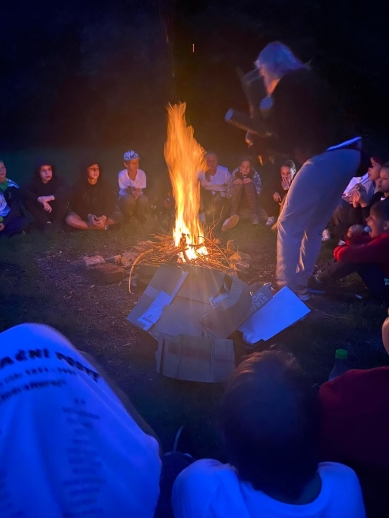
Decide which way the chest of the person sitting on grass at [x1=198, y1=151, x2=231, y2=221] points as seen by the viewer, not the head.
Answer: toward the camera

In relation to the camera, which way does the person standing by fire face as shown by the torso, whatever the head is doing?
to the viewer's left

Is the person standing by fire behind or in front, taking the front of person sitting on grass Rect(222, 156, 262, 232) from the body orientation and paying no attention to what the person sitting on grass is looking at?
in front

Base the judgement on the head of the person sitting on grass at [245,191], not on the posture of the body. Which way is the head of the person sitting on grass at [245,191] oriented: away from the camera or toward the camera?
toward the camera

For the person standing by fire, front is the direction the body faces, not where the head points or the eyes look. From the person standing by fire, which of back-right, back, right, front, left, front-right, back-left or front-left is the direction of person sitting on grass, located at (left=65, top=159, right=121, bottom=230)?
front-right

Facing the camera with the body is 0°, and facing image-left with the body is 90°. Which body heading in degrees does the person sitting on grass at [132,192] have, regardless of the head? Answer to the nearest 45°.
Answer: approximately 0°

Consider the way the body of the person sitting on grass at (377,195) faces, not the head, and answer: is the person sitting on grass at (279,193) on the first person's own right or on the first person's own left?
on the first person's own right

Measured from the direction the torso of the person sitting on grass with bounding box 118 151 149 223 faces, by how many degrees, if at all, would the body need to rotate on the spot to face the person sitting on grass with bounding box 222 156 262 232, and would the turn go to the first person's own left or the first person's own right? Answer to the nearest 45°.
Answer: approximately 90° to the first person's own left

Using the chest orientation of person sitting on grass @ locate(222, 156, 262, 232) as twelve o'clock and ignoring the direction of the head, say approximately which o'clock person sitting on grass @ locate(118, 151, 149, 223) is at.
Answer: person sitting on grass @ locate(118, 151, 149, 223) is roughly at 3 o'clock from person sitting on grass @ locate(222, 156, 262, 232).

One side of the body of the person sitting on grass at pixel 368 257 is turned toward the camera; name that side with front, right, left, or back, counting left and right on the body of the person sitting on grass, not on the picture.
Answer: left

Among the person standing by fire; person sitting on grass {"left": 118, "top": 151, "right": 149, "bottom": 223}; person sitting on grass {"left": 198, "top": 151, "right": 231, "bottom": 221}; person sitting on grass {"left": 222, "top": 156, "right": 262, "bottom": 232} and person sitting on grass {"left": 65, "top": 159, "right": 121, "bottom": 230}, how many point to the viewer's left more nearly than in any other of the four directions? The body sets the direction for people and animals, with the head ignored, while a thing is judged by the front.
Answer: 1

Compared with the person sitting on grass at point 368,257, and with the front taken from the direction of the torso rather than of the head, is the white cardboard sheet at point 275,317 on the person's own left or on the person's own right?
on the person's own left

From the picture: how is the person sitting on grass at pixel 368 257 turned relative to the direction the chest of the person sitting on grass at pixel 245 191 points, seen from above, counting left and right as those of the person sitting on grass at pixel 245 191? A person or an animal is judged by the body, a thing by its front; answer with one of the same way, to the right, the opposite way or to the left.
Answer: to the right

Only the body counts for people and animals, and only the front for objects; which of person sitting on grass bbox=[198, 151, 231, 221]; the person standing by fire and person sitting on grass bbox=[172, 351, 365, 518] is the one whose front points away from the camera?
person sitting on grass bbox=[172, 351, 365, 518]

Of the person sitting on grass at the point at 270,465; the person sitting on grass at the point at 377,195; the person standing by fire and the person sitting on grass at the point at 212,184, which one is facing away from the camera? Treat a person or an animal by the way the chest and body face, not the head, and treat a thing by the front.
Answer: the person sitting on grass at the point at 270,465
